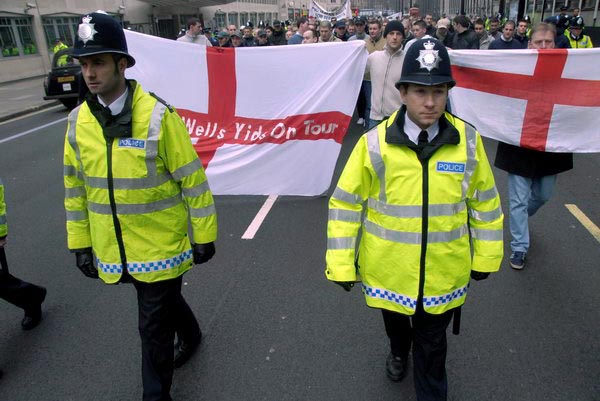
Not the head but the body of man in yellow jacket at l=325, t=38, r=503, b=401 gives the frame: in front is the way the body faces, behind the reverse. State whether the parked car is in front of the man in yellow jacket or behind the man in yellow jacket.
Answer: behind

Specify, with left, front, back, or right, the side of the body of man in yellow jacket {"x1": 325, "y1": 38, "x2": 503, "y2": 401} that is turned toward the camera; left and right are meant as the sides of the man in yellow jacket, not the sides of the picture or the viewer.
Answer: front

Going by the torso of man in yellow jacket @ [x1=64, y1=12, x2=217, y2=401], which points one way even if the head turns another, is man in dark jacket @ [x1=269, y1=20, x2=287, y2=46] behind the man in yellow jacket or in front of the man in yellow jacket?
behind

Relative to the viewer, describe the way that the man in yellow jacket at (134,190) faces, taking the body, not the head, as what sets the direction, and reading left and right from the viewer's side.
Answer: facing the viewer and to the left of the viewer

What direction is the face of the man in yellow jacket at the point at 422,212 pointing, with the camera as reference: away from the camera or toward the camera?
toward the camera

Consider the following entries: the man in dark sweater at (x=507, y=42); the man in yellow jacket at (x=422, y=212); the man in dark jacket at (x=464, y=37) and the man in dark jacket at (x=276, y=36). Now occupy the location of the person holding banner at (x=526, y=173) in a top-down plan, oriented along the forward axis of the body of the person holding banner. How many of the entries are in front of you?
1

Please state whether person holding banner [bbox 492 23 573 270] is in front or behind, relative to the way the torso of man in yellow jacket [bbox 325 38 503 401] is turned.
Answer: behind

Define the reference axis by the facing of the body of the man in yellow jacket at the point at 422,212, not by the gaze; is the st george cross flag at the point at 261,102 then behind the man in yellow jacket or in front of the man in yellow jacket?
behind

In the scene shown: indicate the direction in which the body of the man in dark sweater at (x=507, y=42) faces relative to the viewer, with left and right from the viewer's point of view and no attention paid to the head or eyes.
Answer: facing the viewer

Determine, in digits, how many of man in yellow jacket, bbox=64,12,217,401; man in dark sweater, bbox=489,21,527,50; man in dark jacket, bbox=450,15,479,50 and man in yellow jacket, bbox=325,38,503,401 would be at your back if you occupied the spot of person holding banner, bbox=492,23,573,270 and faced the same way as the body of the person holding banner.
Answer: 2

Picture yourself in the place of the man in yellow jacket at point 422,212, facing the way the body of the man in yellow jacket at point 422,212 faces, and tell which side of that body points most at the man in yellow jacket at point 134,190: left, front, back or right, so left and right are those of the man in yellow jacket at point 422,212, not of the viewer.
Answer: right

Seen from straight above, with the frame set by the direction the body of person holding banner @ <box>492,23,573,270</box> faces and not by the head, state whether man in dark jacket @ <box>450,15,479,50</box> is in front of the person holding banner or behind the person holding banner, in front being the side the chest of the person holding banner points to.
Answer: behind

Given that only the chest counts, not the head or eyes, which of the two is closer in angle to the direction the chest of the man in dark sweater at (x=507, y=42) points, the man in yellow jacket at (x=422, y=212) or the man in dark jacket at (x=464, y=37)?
the man in yellow jacket

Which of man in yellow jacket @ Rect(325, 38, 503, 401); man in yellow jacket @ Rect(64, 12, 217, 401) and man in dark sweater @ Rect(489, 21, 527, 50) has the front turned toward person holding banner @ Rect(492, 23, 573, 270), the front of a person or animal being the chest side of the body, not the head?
the man in dark sweater

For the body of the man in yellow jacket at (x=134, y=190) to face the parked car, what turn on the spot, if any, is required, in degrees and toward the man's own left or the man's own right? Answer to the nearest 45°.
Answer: approximately 135° to the man's own right

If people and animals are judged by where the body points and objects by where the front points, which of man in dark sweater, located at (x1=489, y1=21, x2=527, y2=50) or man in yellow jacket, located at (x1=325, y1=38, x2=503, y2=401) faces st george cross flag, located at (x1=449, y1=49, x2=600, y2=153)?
the man in dark sweater

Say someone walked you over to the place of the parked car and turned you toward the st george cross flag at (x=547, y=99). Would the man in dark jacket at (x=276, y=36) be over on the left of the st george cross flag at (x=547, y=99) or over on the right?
left

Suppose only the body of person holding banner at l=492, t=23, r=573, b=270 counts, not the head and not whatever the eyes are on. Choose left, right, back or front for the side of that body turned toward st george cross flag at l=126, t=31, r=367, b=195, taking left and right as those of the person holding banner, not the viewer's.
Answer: right

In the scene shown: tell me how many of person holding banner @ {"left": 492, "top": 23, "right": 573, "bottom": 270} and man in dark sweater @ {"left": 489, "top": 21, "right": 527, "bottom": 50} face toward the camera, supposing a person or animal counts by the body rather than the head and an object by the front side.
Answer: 2
